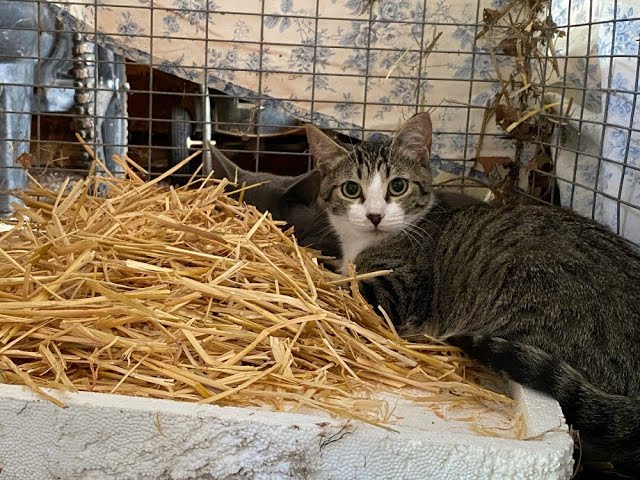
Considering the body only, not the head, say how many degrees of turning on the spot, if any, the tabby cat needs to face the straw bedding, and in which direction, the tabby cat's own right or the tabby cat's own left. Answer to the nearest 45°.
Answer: approximately 45° to the tabby cat's own left

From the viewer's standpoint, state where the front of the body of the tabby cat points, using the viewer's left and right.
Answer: facing to the left of the viewer

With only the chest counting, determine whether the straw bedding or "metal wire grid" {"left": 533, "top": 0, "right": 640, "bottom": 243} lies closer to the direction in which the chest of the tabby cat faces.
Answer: the straw bedding
